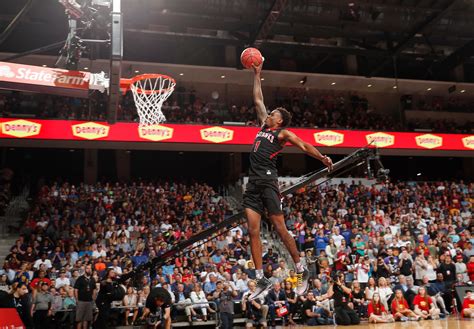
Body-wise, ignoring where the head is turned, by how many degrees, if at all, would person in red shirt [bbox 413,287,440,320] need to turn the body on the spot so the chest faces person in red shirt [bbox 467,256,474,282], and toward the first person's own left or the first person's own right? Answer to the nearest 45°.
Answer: approximately 135° to the first person's own left

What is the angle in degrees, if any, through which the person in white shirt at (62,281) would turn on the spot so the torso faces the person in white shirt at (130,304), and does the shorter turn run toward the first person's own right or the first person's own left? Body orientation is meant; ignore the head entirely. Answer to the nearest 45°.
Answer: approximately 45° to the first person's own left

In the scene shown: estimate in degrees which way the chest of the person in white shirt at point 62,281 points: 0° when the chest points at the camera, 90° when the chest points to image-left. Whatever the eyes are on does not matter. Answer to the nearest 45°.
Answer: approximately 0°

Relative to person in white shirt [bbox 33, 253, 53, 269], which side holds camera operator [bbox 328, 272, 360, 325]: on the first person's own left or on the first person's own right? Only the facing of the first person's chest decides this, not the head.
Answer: on the first person's own left
